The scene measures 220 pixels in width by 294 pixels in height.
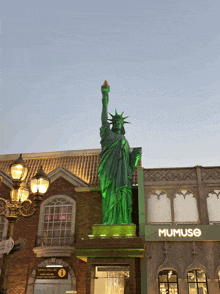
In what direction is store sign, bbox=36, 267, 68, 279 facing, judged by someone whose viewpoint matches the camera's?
facing the viewer

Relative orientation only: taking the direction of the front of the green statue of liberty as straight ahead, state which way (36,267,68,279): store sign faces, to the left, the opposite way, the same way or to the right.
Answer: the same way

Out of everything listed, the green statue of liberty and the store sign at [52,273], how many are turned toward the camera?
2

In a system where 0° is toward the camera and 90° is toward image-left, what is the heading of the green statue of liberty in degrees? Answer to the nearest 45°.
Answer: approximately 0°
